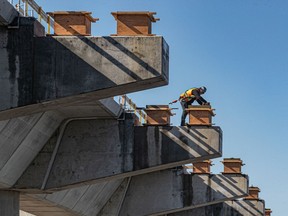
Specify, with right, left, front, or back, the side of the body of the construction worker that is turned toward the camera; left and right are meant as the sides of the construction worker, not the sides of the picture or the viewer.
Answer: right

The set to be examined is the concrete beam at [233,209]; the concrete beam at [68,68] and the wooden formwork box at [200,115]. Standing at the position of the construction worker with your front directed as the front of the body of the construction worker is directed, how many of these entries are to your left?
1

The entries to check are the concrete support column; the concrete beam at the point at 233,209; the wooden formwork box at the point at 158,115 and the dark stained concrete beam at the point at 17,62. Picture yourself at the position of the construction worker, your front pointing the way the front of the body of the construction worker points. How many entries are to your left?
1
